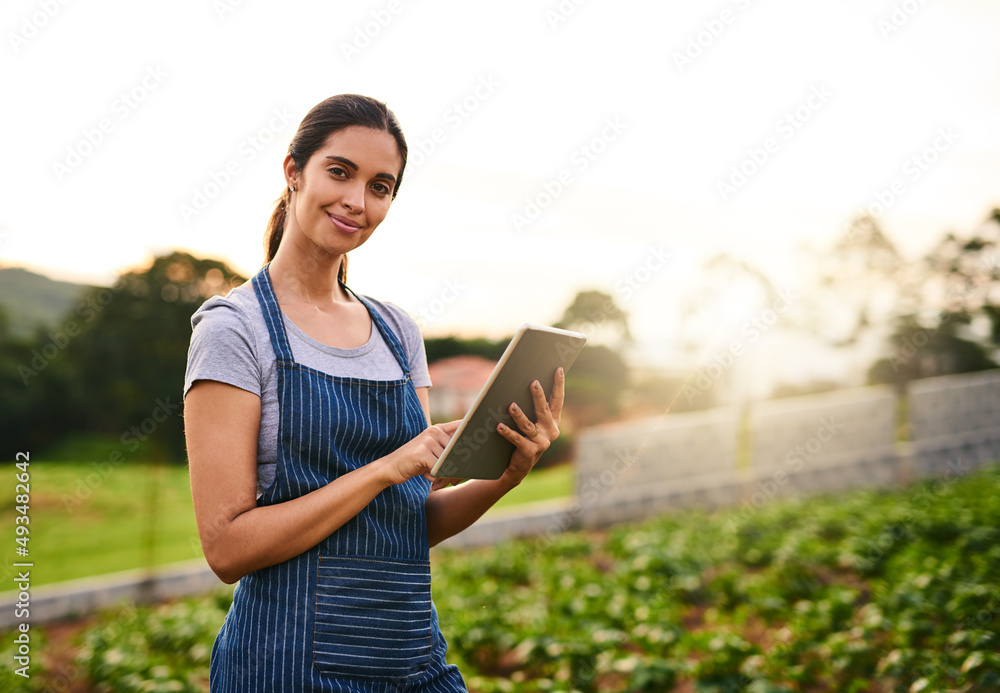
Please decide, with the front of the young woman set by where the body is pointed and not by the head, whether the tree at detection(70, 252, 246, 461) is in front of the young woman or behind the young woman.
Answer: behind

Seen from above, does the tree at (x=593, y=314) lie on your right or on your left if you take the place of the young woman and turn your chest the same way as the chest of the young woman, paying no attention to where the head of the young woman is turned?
on your left

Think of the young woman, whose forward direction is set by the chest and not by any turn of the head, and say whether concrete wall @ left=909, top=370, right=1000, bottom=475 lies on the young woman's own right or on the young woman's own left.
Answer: on the young woman's own left

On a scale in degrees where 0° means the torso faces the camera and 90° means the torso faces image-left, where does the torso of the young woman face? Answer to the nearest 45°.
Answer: approximately 315°

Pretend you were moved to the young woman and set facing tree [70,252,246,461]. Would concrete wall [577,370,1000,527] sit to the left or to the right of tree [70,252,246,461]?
right

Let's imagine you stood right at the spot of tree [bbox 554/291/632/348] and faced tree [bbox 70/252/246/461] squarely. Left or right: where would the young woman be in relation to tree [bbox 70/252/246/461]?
left
